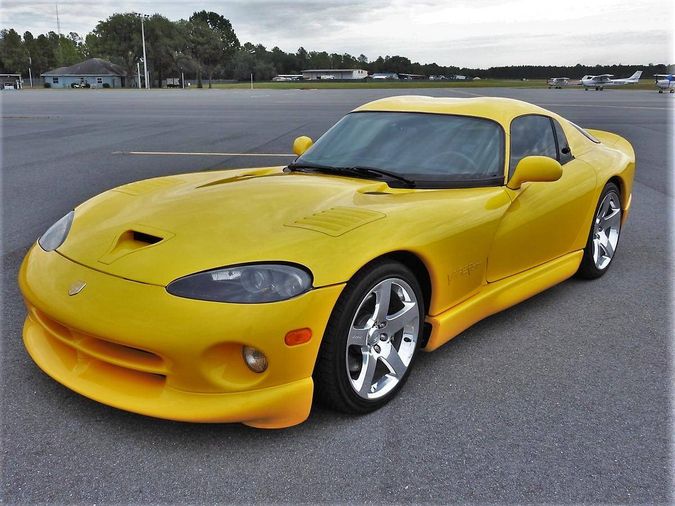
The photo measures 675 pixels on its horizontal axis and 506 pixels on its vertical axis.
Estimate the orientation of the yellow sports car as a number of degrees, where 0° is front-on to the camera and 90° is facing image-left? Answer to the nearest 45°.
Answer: approximately 45°
